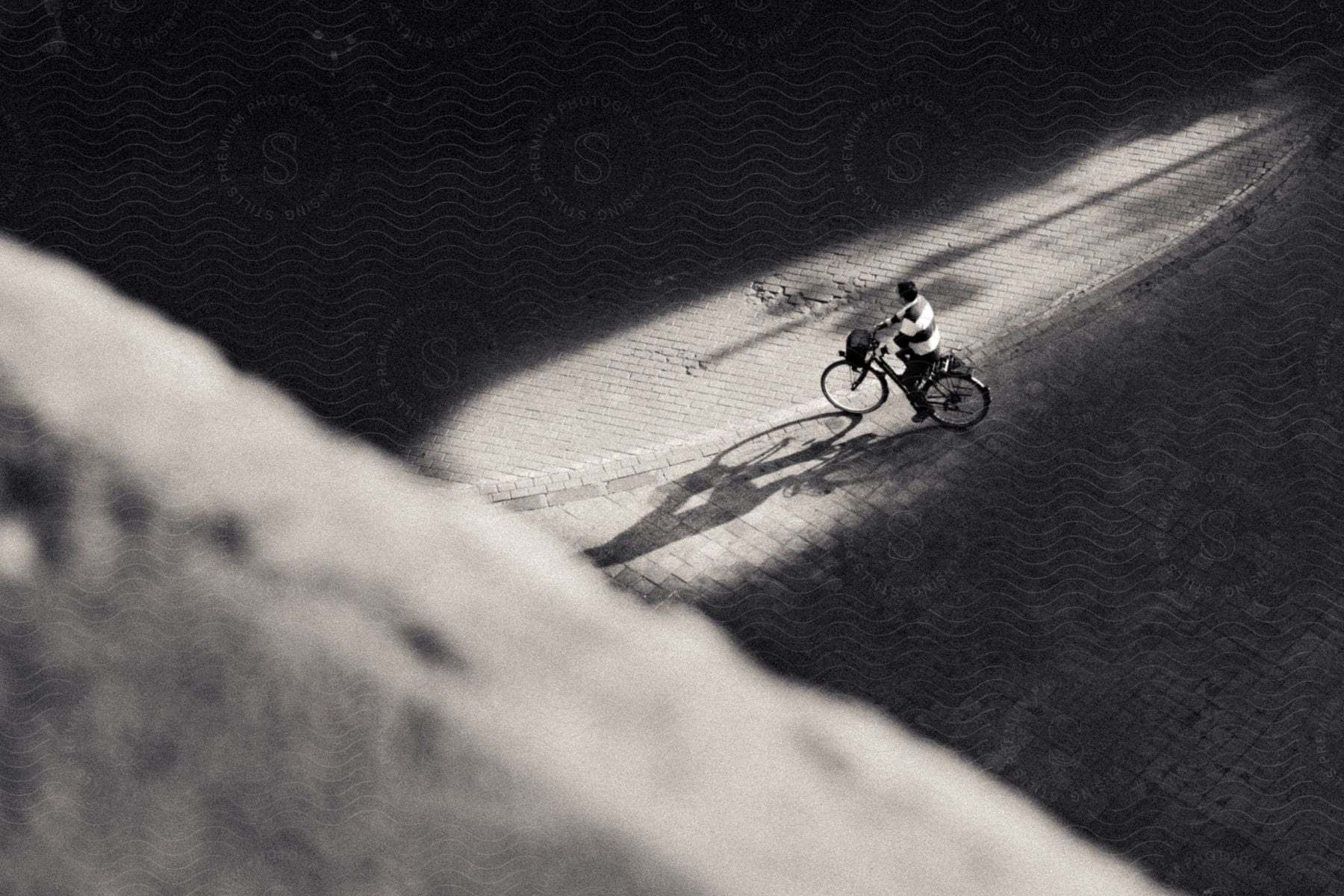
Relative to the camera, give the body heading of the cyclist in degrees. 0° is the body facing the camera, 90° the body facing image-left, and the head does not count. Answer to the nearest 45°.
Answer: approximately 90°

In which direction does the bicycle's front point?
to the viewer's left
